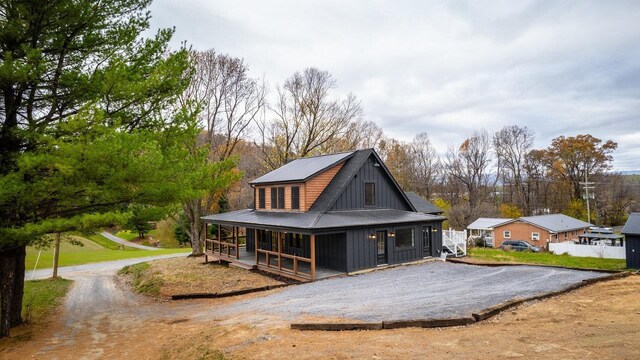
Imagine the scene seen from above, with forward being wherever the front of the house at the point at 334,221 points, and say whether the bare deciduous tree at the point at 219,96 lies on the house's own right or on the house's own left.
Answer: on the house's own right

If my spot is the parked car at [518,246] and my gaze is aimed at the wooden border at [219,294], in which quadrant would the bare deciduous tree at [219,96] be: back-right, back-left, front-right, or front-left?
front-right

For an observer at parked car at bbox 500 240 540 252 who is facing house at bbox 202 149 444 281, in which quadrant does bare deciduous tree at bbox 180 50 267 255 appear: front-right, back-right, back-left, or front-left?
front-right
